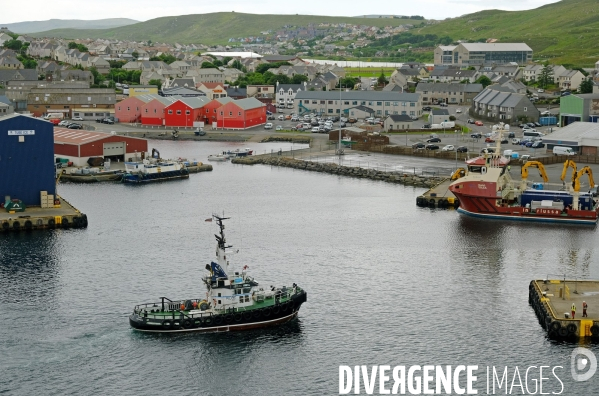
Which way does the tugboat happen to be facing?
to the viewer's right

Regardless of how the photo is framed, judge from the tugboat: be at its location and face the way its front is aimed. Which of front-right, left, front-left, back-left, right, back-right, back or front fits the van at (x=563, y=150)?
front-left

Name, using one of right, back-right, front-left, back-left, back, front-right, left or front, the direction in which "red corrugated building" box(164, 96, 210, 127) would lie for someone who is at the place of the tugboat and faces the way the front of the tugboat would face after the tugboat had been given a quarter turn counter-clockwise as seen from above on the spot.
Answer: front

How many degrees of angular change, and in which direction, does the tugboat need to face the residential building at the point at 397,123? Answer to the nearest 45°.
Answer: approximately 90° to its left

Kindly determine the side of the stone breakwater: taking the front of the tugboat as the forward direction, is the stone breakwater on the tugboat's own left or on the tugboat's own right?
on the tugboat's own left

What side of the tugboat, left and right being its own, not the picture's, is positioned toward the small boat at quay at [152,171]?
left

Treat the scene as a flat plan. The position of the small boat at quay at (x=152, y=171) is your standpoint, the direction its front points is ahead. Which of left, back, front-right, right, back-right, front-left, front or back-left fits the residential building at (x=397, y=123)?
front-left

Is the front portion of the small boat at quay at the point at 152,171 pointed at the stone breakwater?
yes

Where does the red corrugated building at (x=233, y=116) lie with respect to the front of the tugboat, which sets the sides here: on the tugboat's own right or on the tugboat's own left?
on the tugboat's own left

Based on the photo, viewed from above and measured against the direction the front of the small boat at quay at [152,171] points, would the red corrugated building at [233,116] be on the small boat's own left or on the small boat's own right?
on the small boat's own left

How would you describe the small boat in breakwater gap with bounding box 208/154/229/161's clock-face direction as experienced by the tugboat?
The small boat in breakwater gap is roughly at 9 o'clock from the tugboat.

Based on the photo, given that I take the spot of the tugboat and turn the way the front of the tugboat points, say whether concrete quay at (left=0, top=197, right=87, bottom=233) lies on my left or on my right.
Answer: on my left

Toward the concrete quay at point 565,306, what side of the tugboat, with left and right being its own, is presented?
front
